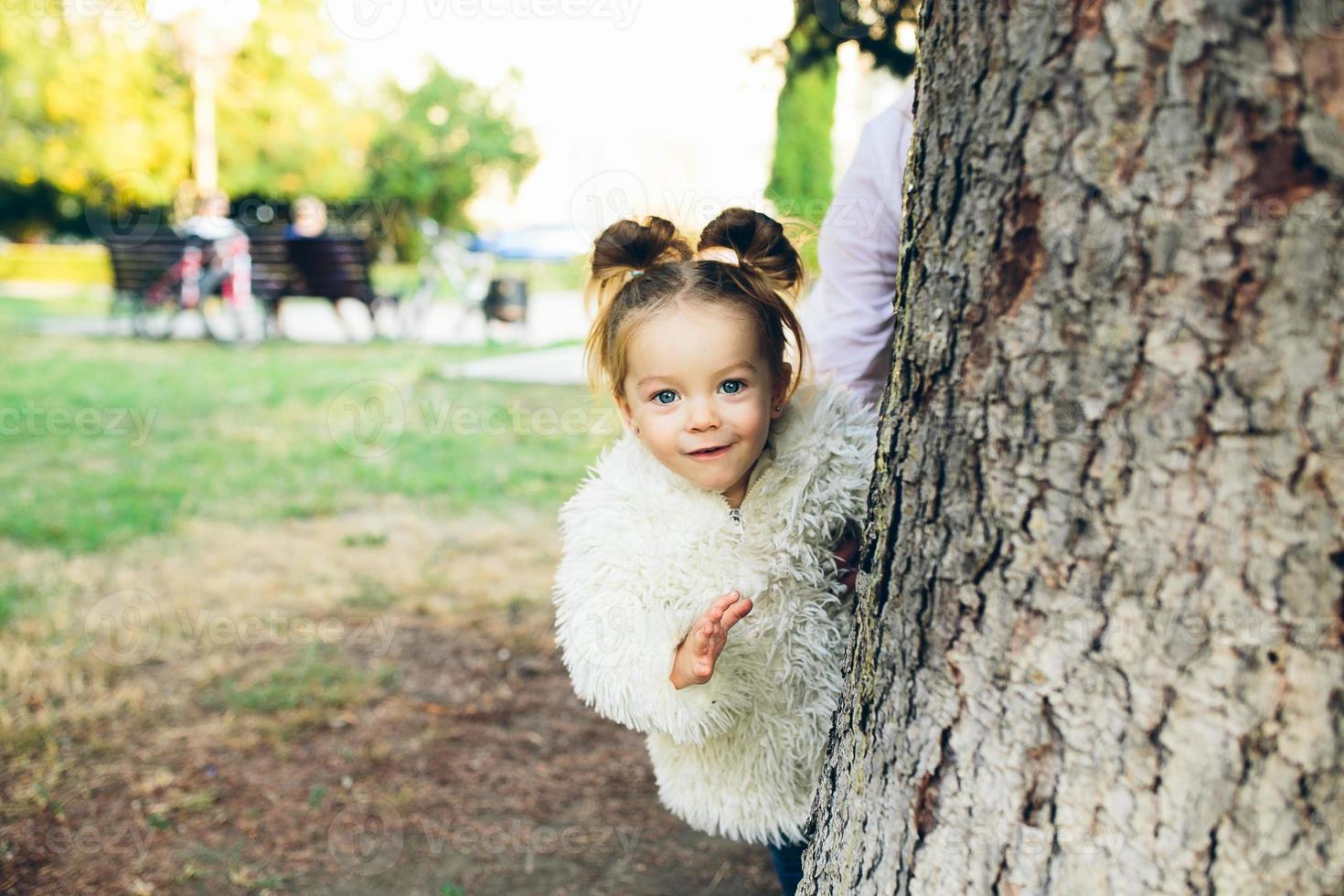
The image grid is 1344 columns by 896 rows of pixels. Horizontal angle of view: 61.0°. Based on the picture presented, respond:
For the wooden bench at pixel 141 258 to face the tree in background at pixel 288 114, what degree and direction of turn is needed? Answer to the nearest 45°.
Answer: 0° — it already faces it

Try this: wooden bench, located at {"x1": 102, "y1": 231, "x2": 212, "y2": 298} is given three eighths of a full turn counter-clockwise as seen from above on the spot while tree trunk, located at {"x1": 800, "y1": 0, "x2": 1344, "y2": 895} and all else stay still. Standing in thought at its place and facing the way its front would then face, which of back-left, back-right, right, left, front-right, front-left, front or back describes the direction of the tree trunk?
front-left

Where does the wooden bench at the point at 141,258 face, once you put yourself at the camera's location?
facing away from the viewer

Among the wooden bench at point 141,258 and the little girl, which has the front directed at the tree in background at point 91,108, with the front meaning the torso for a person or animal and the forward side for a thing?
the wooden bench

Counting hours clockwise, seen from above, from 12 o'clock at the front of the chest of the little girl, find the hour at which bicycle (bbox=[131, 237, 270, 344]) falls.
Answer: The bicycle is roughly at 5 o'clock from the little girl.
